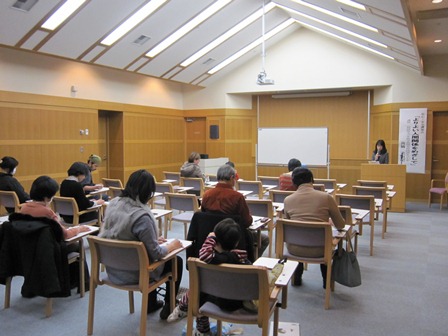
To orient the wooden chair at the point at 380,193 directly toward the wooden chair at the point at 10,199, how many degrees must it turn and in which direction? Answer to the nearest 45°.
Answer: approximately 135° to its left

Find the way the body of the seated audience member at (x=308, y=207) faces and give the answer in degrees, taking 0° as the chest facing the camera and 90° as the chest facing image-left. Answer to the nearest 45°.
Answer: approximately 180°

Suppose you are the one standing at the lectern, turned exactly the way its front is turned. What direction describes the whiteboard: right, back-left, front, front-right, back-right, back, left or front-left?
back-right

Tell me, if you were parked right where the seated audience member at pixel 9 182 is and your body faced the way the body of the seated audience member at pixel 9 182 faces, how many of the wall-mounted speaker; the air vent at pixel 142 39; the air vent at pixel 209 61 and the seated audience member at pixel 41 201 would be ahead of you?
3

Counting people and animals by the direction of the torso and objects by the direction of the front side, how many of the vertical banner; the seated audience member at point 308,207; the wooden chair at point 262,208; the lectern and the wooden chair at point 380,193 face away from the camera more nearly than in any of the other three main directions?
3

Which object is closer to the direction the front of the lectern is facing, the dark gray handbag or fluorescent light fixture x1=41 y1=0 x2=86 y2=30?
the dark gray handbag

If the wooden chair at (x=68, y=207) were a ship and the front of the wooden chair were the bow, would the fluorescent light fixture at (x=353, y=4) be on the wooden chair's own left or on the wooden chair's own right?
on the wooden chair's own right

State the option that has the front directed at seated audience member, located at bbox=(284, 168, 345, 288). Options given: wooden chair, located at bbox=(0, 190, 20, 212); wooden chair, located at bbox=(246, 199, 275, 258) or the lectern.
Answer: the lectern

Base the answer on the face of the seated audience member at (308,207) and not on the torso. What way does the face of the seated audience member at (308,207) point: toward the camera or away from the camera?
away from the camera

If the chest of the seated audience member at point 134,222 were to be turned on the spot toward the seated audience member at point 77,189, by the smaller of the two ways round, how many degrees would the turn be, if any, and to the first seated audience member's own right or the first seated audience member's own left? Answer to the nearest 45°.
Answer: approximately 45° to the first seated audience member's own left
